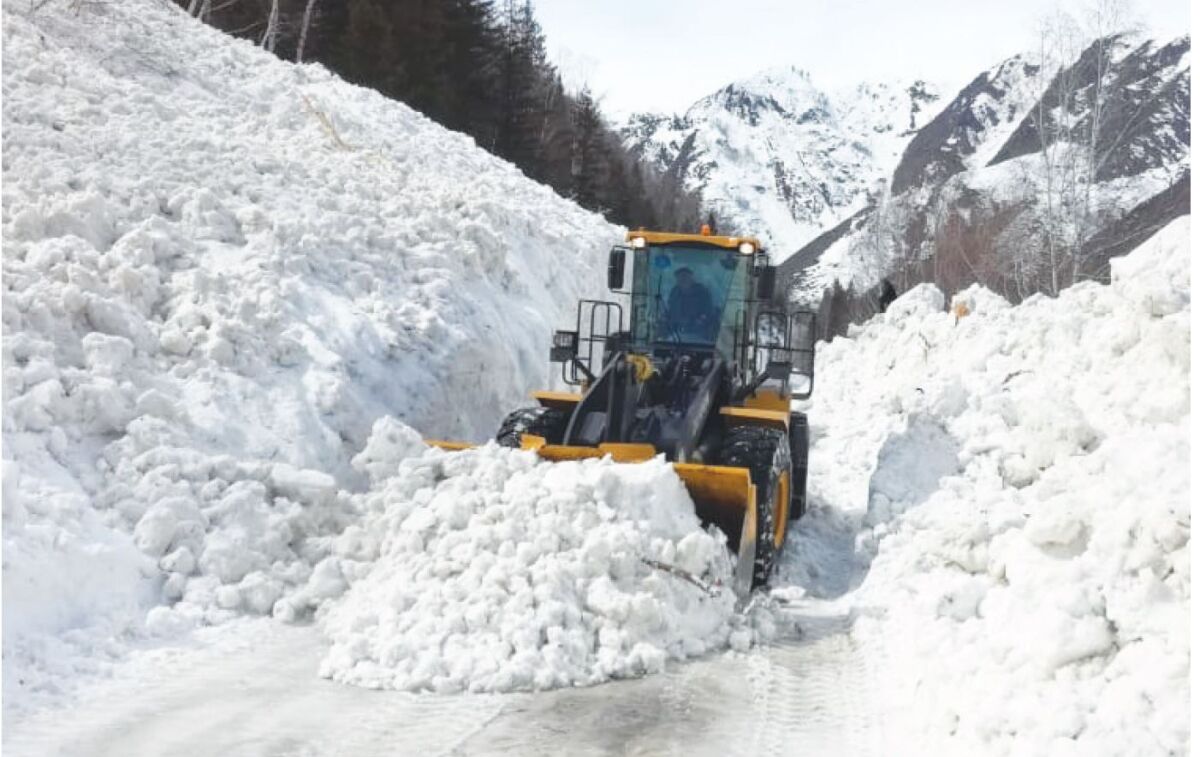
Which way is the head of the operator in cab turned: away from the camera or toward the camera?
toward the camera

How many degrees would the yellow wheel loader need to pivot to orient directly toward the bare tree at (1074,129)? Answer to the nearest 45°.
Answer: approximately 180°

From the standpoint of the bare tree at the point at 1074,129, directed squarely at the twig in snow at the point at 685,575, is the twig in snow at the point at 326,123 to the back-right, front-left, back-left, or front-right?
front-right

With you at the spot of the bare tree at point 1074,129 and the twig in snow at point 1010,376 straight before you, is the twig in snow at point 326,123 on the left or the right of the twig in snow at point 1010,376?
right

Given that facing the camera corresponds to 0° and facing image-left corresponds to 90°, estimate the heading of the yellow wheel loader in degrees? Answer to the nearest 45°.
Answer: approximately 45°

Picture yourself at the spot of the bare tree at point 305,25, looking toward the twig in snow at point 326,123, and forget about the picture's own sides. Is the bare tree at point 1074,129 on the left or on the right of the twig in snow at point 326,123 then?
left

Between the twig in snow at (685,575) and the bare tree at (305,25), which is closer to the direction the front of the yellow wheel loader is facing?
the twig in snow

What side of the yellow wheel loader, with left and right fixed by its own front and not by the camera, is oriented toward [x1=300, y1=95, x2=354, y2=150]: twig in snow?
right
